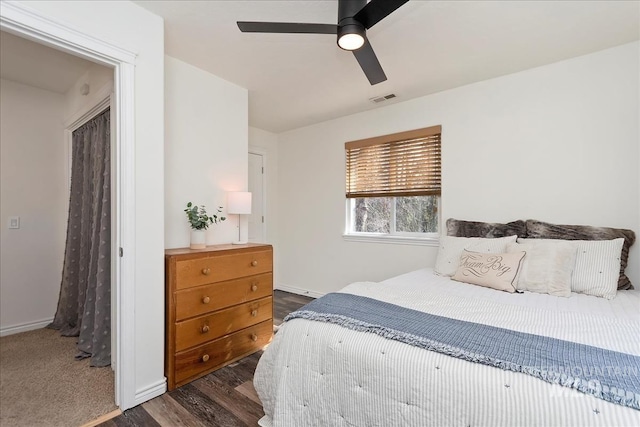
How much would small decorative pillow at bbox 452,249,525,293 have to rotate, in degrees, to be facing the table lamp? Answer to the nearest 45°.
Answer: approximately 45° to its right

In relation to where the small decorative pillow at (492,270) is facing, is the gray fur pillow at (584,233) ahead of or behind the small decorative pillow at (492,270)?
behind

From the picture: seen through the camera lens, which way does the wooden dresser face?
facing the viewer and to the right of the viewer

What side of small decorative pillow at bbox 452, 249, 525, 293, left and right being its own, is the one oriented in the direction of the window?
right

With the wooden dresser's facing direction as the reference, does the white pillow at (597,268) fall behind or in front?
in front

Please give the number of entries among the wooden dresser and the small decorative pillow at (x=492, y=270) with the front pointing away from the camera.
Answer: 0

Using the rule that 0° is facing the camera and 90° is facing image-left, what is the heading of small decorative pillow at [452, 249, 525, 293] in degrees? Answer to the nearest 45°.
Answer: approximately 45°

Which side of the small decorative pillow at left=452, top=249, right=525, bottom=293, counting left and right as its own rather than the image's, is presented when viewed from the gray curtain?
front

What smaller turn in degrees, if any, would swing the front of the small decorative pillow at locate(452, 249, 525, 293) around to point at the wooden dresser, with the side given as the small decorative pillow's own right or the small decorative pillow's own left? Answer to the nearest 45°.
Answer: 0° — it already faces it

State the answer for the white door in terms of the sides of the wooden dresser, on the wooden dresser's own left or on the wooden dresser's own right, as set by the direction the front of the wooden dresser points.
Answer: on the wooden dresser's own left
